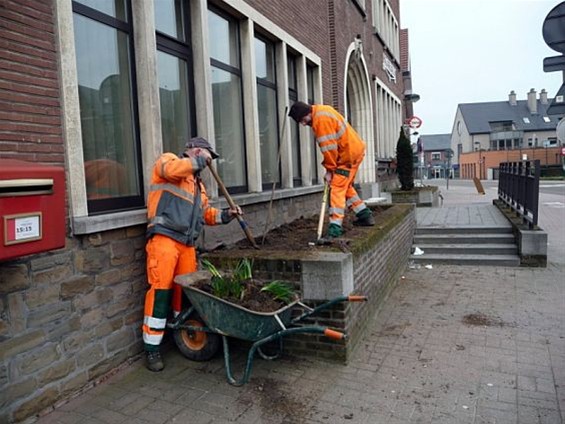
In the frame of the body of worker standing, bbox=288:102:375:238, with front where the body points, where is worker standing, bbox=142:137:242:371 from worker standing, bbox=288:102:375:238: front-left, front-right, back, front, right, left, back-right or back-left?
front-left

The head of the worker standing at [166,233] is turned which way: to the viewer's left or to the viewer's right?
to the viewer's right

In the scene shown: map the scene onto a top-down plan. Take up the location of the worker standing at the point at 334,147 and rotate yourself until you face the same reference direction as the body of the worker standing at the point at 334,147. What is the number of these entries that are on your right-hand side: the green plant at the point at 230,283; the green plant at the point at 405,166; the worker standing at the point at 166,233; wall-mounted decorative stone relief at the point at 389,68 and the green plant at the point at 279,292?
2

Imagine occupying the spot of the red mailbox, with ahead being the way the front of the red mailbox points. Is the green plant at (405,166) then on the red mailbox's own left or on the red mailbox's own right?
on the red mailbox's own left

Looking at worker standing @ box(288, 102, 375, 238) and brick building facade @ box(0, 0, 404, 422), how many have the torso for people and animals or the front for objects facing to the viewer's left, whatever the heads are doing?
1

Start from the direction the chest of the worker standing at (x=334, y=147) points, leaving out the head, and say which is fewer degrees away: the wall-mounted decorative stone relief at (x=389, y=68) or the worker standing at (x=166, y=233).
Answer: the worker standing

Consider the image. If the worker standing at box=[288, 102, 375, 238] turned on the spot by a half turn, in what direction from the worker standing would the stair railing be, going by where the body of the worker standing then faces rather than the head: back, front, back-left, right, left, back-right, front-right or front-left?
front-left

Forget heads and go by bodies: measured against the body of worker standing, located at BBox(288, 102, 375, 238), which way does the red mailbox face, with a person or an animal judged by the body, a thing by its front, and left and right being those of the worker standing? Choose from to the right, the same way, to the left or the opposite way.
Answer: the opposite way

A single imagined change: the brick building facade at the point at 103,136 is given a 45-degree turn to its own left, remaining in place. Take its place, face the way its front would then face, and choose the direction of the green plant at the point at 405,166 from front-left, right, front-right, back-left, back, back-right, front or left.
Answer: front-left

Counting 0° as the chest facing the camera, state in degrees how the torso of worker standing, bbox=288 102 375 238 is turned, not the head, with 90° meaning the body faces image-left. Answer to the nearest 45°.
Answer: approximately 90°

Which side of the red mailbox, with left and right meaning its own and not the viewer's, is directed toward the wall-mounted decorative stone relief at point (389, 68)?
left

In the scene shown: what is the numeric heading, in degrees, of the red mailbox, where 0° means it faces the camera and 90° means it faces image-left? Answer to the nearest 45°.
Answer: approximately 315°
